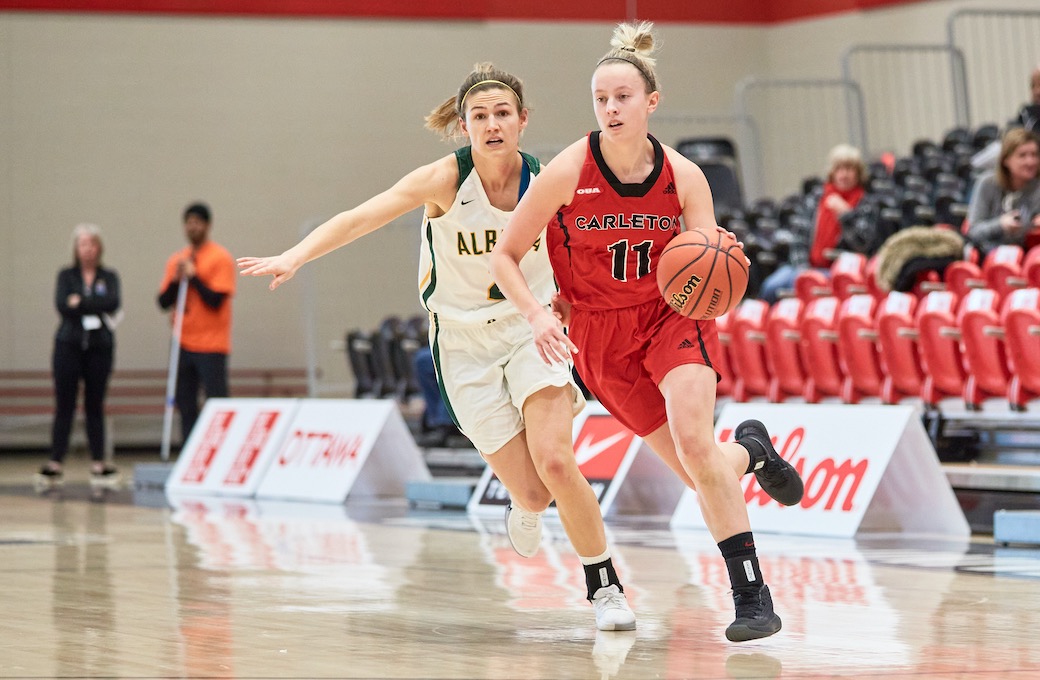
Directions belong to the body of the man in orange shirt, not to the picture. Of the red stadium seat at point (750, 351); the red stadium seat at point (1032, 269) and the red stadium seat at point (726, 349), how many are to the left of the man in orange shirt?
3

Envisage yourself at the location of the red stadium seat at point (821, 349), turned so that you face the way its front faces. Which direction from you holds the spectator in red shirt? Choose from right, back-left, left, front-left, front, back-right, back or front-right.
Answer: back-right

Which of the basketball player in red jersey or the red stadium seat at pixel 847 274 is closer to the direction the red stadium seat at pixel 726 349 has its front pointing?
the basketball player in red jersey

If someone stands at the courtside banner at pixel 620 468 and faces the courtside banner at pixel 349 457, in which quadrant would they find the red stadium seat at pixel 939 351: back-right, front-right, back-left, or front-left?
back-right

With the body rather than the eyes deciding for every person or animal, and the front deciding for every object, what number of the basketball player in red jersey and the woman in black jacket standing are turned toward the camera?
2

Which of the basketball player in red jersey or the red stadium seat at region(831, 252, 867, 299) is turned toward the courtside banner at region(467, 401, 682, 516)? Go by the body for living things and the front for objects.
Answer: the red stadium seat

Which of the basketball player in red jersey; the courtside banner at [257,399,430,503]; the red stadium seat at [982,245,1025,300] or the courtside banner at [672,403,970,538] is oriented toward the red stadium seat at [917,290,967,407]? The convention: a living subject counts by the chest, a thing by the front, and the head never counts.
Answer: the red stadium seat at [982,245,1025,300]

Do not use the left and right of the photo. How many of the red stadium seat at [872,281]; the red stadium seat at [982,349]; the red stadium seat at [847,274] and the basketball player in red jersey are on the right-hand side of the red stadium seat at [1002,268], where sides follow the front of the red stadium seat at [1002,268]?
2

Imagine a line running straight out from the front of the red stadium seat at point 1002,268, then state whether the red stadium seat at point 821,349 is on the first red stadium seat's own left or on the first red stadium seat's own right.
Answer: on the first red stadium seat's own right

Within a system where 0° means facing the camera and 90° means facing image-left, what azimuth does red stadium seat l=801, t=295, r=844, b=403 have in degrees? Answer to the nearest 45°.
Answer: approximately 45°
